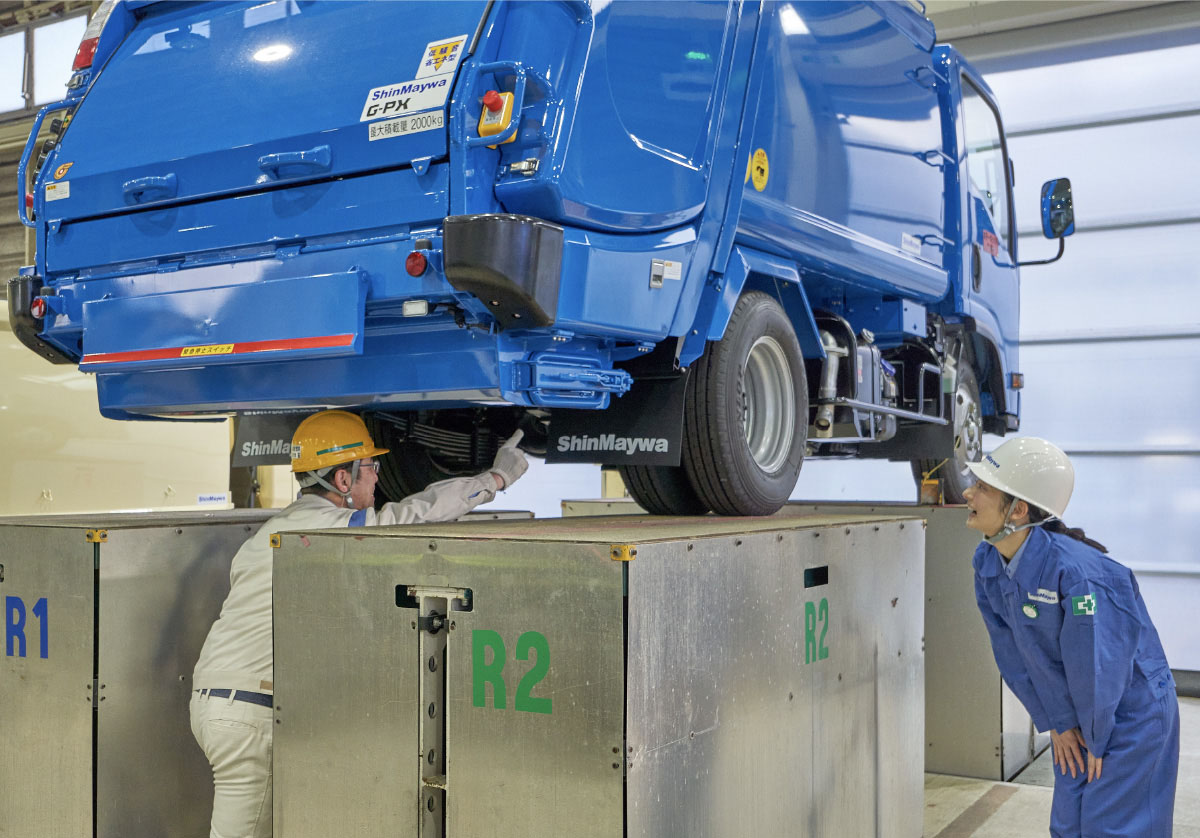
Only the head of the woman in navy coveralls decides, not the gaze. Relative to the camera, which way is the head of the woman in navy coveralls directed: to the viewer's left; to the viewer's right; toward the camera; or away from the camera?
to the viewer's left

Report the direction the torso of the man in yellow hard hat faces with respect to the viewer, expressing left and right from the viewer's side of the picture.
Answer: facing away from the viewer and to the right of the viewer

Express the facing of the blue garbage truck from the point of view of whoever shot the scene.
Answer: facing away from the viewer and to the right of the viewer

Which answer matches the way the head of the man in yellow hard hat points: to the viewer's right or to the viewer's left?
to the viewer's right

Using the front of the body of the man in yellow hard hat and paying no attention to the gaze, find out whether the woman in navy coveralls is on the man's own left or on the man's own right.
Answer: on the man's own right
